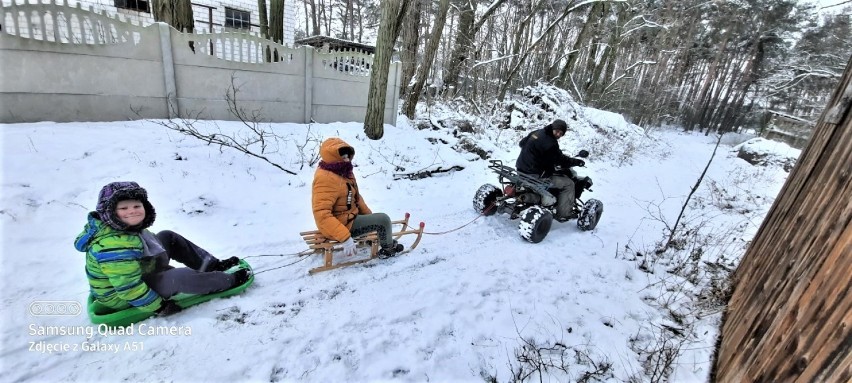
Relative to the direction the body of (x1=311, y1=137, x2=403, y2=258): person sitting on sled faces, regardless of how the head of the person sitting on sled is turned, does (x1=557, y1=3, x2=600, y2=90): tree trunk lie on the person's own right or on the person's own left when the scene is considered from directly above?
on the person's own left

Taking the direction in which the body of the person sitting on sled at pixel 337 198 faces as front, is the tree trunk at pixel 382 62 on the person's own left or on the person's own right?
on the person's own left

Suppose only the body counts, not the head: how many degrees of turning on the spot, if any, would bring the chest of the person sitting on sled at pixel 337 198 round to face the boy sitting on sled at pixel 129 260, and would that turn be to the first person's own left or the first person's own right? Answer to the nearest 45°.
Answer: approximately 135° to the first person's own right

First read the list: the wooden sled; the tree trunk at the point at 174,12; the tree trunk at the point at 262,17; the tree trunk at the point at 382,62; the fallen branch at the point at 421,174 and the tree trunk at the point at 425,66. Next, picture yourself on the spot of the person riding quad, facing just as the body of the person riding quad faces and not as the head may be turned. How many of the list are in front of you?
0

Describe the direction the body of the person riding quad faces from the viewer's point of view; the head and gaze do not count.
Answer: to the viewer's right

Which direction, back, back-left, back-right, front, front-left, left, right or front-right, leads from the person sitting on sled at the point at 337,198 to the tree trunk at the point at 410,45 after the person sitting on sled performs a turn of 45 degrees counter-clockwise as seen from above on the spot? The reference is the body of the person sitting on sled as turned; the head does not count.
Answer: front-left

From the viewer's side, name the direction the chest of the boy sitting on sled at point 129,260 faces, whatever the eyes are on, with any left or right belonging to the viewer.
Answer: facing to the right of the viewer

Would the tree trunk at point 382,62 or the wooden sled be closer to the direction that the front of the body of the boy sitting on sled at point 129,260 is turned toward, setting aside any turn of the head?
the wooden sled

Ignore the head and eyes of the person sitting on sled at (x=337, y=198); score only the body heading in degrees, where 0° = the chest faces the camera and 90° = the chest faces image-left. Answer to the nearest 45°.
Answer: approximately 270°

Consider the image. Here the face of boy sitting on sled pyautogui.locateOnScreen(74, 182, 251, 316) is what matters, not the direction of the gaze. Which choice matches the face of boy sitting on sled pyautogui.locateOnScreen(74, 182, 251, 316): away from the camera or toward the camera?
toward the camera

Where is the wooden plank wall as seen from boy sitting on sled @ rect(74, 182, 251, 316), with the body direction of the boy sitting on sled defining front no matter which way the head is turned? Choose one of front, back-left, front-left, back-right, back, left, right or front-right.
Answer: front-right

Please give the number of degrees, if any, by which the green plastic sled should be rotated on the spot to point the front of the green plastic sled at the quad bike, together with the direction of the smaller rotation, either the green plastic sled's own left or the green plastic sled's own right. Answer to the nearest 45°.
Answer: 0° — it already faces it

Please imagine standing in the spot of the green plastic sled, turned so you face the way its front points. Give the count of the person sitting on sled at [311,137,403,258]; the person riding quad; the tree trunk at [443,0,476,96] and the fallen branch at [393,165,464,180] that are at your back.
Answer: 0

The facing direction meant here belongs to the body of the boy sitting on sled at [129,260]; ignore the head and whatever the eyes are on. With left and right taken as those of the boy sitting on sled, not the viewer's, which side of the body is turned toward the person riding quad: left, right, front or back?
front

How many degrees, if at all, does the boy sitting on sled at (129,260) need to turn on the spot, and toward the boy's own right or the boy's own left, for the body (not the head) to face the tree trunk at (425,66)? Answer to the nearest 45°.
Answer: approximately 45° to the boy's own left

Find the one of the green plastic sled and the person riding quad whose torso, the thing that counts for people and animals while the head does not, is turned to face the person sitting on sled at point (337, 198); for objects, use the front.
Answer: the green plastic sled

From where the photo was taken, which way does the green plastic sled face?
to the viewer's right

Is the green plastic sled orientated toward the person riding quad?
yes
